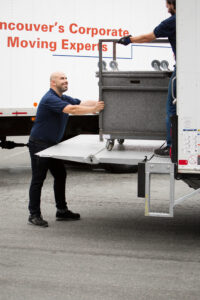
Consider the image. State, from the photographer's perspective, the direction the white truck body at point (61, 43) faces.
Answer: facing to the right of the viewer

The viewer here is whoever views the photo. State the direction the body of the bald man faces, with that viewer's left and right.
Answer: facing to the right of the viewer

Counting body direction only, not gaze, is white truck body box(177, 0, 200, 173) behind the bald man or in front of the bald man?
in front

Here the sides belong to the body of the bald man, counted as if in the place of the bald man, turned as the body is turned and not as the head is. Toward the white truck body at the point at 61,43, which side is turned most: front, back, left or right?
left
